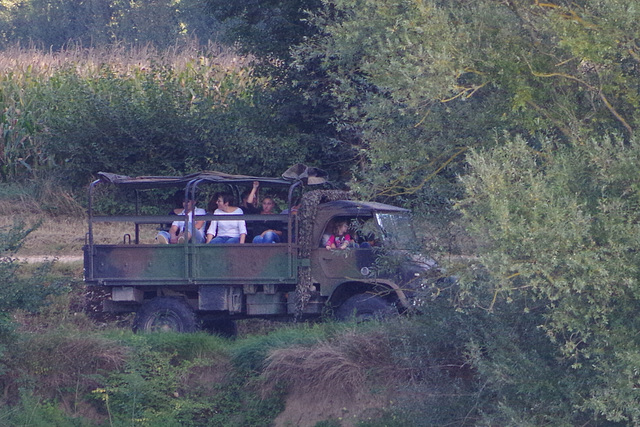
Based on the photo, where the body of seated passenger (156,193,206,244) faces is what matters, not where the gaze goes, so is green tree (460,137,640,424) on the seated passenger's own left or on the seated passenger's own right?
on the seated passenger's own left

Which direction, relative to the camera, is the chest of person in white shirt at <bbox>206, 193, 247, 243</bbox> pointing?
toward the camera

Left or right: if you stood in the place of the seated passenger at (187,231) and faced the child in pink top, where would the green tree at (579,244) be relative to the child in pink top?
right

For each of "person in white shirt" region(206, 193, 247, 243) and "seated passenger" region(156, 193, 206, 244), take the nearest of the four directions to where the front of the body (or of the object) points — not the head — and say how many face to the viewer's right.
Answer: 0

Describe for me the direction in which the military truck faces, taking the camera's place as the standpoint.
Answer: facing to the right of the viewer

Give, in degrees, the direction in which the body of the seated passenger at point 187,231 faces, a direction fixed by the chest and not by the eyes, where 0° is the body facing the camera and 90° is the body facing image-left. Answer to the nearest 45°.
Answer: approximately 45°

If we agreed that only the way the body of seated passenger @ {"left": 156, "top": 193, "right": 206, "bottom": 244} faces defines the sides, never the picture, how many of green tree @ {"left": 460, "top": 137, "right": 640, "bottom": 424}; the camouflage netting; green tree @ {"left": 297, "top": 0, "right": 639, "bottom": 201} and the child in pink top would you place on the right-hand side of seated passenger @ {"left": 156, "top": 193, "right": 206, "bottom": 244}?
0
